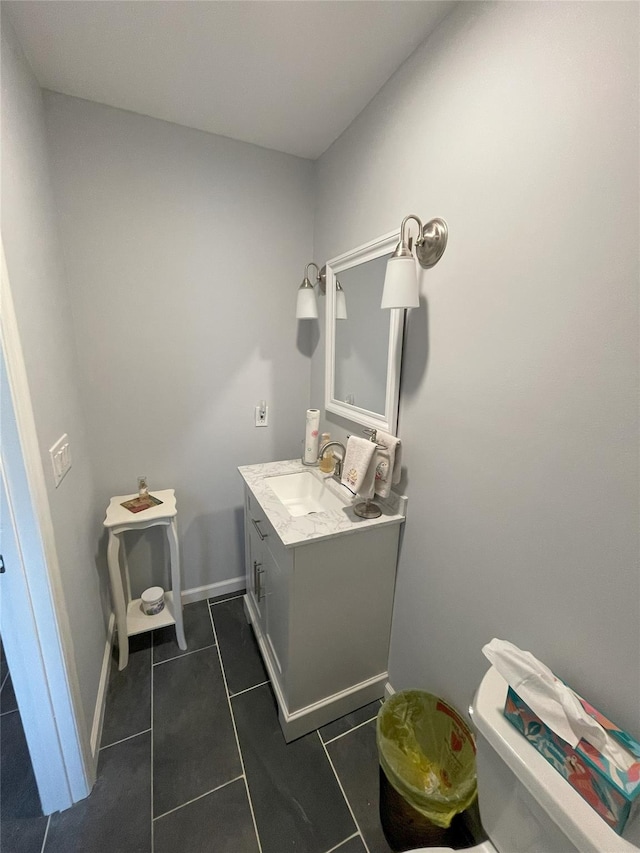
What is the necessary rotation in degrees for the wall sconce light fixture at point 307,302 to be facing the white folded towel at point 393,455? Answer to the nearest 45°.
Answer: approximately 135° to its left

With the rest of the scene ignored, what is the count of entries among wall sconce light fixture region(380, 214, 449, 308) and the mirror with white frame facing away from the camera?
0

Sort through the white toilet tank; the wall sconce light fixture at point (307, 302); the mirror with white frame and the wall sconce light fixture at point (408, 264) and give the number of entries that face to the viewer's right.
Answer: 0

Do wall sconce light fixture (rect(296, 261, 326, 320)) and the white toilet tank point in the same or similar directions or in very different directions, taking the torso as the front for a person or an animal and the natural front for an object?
same or similar directions

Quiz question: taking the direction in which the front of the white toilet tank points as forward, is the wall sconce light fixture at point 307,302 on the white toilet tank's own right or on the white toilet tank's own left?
on the white toilet tank's own right

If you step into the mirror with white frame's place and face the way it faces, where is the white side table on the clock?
The white side table is roughly at 1 o'clock from the mirror with white frame.

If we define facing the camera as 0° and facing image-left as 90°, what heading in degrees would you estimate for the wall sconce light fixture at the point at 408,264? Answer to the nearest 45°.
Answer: approximately 45°

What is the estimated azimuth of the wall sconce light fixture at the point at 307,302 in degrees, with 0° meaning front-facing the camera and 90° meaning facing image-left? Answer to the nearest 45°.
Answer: approximately 90°

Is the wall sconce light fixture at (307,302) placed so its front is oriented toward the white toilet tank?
no

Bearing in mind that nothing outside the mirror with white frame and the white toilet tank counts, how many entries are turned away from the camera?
0

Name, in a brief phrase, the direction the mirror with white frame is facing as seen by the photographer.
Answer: facing the viewer and to the left of the viewer

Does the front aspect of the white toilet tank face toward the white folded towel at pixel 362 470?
no

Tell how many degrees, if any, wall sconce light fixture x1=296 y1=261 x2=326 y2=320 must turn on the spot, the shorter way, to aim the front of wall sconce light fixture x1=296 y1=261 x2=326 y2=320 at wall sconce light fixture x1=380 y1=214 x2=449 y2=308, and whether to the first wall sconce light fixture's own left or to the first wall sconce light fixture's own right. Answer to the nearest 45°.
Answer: approximately 135° to the first wall sconce light fixture's own left

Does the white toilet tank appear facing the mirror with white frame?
no
